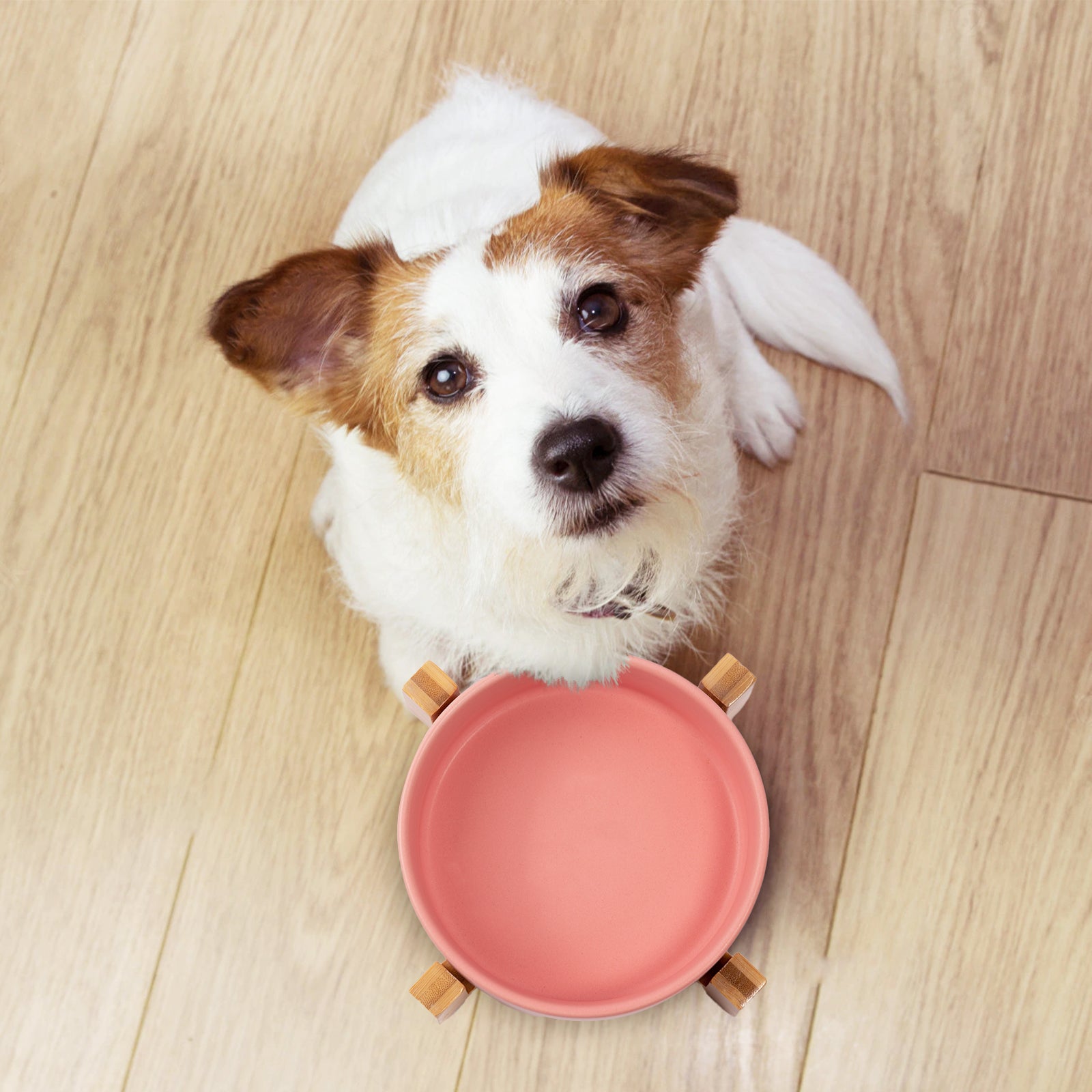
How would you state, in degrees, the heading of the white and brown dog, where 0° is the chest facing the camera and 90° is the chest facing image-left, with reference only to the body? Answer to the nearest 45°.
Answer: approximately 0°
